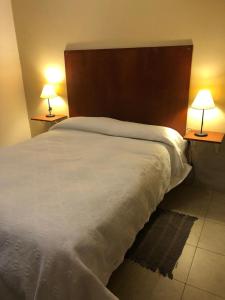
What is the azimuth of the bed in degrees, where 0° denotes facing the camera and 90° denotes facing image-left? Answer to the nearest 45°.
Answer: approximately 45°

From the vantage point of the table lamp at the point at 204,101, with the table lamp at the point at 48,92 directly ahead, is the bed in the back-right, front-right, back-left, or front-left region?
front-left

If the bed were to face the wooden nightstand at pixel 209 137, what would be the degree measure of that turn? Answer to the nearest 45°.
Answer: approximately 180°

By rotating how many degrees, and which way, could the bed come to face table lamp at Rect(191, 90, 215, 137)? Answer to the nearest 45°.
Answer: approximately 180°

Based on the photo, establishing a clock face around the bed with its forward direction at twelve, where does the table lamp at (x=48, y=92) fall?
The table lamp is roughly at 4 o'clock from the bed.
